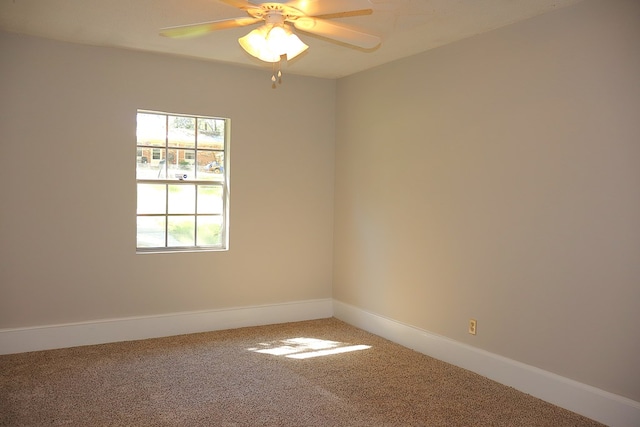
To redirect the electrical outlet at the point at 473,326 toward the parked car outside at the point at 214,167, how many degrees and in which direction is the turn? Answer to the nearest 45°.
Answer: approximately 45° to its right

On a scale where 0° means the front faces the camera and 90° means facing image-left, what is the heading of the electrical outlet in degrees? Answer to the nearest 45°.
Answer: approximately 45°

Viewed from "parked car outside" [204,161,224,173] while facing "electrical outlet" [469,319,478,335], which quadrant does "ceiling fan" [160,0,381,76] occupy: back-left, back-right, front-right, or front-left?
front-right

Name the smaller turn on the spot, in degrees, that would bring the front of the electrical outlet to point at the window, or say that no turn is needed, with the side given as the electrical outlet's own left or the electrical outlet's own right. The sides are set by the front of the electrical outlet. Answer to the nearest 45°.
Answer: approximately 45° to the electrical outlet's own right
